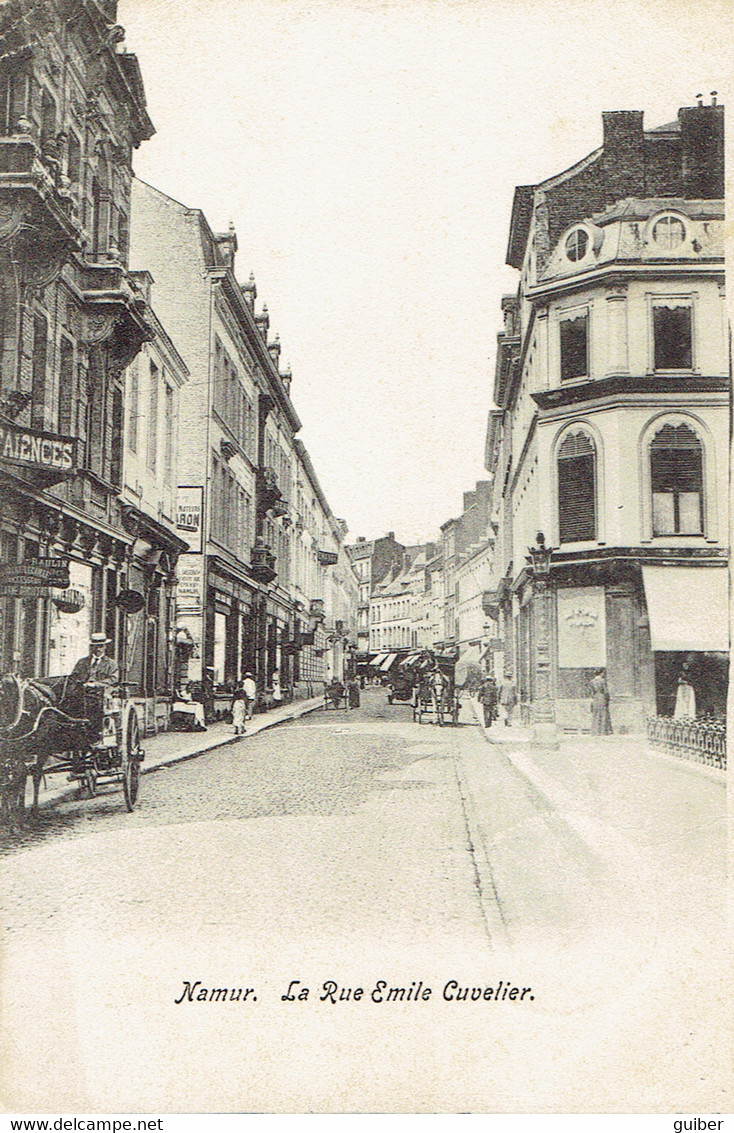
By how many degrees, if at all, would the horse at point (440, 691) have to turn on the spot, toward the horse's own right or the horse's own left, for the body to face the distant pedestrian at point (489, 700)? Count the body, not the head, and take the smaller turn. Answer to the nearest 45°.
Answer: approximately 45° to the horse's own left

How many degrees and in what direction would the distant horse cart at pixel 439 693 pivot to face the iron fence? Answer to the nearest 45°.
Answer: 0° — it already faces it

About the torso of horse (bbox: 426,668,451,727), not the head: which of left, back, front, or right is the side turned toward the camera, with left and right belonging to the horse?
front

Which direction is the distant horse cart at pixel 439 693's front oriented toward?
toward the camera

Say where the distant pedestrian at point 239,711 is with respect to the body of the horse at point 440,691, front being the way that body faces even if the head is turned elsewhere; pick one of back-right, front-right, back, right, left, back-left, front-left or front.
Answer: front-right

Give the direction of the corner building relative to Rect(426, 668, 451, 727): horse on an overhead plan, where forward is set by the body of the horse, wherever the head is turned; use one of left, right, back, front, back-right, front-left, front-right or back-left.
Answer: left
